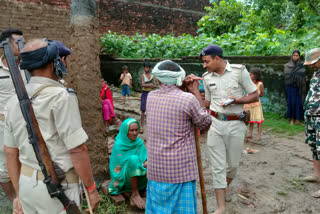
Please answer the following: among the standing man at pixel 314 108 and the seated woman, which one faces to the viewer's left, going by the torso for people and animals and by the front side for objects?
the standing man

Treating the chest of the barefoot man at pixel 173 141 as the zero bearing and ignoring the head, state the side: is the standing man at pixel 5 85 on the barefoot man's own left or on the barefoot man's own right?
on the barefoot man's own left

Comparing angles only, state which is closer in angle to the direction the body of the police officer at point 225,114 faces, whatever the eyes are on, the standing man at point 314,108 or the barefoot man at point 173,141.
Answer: the barefoot man

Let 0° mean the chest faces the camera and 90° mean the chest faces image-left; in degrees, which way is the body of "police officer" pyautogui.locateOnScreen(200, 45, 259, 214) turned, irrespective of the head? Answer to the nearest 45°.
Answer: approximately 45°

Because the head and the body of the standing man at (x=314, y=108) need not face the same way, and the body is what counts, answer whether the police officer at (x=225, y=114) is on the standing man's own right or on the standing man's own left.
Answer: on the standing man's own left

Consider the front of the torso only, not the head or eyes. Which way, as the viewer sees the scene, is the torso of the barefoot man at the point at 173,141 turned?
away from the camera

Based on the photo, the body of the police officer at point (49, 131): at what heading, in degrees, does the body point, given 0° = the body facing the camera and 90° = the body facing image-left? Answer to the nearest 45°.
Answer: approximately 225°

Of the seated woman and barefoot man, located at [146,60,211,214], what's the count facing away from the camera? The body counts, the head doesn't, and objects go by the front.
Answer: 1

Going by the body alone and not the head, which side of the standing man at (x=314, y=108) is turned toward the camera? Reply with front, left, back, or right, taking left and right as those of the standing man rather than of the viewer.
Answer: left

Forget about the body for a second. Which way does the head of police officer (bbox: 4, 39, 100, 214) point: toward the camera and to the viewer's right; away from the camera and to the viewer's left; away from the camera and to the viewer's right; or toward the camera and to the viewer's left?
away from the camera and to the viewer's right

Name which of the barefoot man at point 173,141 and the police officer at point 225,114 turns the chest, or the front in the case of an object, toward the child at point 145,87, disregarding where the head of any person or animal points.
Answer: the barefoot man

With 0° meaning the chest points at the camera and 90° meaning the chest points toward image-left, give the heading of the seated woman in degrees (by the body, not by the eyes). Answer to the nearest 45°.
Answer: approximately 315°

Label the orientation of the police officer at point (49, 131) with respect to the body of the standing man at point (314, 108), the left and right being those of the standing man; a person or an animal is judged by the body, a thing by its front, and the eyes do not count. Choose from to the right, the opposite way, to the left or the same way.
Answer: to the right
